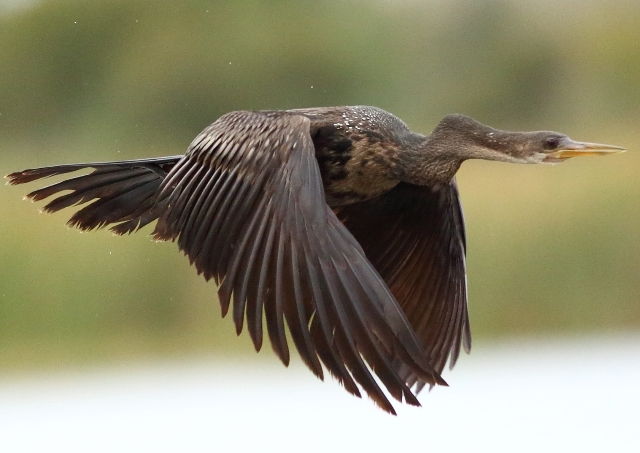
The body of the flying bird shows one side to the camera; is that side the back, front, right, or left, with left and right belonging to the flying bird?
right
